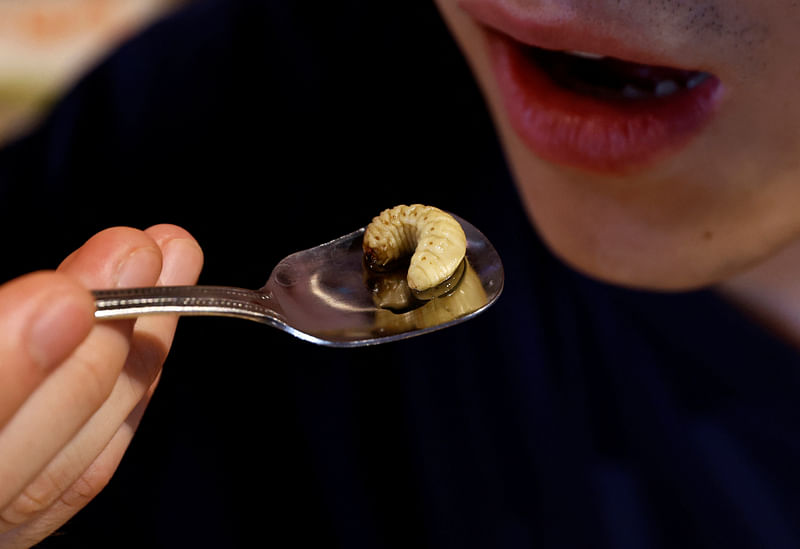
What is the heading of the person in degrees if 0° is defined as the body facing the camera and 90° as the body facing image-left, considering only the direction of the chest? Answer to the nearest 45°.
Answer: approximately 45°
